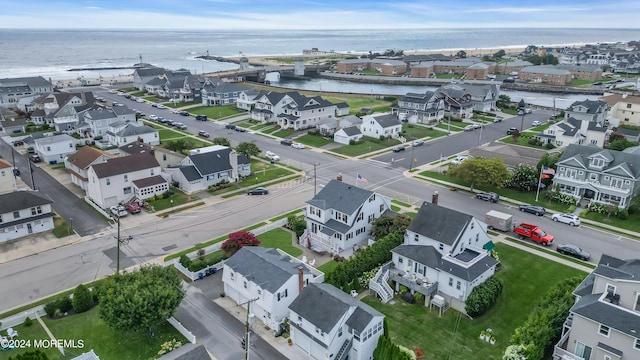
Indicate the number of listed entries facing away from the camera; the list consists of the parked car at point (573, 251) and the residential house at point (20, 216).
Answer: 0

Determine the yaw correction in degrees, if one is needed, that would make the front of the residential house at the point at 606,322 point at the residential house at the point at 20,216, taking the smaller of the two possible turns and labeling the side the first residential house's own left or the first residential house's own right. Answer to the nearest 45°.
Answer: approximately 135° to the first residential house's own left

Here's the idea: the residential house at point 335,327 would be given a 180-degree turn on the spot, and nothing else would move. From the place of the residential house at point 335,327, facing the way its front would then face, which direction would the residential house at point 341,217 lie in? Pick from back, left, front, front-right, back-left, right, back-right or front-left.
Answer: front-left

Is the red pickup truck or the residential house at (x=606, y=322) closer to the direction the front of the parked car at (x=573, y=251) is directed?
the residential house

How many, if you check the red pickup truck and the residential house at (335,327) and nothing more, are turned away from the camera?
0

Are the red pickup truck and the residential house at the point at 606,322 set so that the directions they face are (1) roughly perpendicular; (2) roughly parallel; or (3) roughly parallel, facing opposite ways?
roughly perpendicular

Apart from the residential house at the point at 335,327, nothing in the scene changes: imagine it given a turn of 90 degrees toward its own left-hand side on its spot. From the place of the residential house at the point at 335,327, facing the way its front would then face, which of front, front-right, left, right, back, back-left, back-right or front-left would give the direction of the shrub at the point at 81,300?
back-right

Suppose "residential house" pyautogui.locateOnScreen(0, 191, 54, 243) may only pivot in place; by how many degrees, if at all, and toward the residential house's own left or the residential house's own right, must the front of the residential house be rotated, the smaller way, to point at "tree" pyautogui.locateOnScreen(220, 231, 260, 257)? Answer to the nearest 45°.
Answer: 0° — it already faces it
